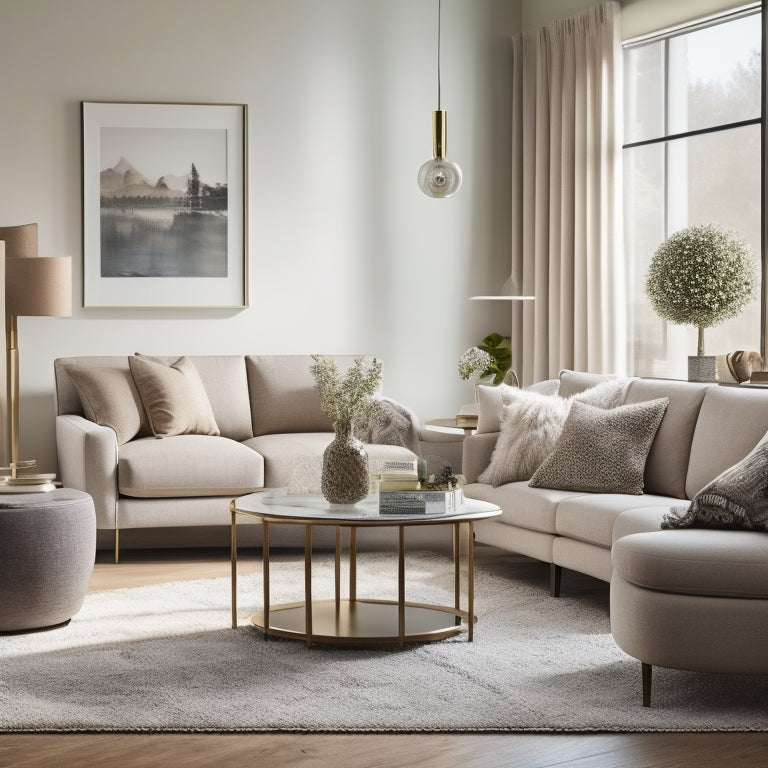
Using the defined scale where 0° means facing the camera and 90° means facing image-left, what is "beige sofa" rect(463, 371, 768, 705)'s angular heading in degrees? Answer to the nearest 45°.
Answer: approximately 45°

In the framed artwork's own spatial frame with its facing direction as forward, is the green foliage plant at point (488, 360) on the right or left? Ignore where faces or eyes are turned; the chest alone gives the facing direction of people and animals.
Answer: on its left

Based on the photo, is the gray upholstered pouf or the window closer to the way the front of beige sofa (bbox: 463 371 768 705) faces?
the gray upholstered pouf

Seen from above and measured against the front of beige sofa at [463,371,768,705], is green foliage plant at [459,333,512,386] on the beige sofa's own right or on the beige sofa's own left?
on the beige sofa's own right

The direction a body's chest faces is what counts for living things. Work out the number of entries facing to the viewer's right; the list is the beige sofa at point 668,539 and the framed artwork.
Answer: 0

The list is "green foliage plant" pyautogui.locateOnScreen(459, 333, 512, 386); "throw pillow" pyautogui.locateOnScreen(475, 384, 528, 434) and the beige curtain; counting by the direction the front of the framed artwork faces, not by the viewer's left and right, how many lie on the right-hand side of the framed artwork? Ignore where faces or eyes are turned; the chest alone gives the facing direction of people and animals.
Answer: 0

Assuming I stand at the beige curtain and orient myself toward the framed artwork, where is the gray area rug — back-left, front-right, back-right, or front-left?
front-left

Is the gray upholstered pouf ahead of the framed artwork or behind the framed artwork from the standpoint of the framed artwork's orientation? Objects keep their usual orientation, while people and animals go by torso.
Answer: ahead

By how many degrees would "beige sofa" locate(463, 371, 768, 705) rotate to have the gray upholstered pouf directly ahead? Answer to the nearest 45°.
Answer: approximately 45° to its right

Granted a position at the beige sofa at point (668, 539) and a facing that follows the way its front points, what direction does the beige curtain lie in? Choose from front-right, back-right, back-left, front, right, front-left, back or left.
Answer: back-right

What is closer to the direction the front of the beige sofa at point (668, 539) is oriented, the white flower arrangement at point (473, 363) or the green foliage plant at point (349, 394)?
the green foliage plant

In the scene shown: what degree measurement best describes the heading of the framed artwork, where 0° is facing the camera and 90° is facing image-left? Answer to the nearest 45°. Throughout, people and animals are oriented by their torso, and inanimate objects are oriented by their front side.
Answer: approximately 0°

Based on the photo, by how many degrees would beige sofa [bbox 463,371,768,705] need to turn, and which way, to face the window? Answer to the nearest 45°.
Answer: approximately 135° to its right
